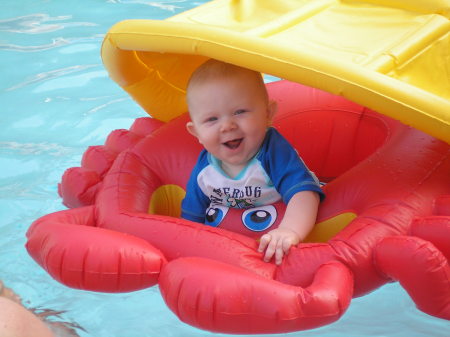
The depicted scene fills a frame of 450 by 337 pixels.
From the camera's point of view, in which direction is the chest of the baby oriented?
toward the camera
